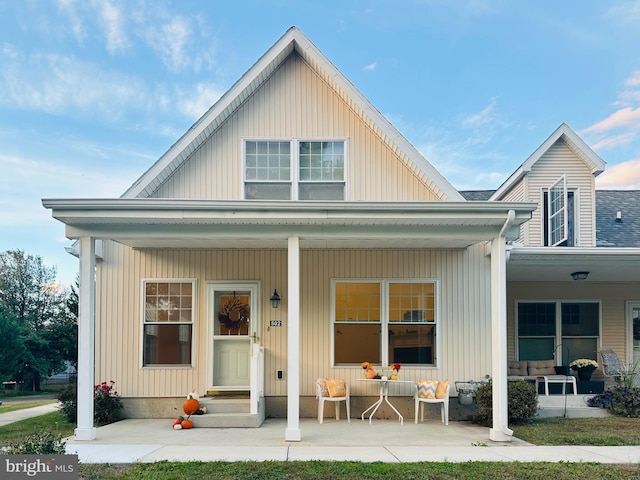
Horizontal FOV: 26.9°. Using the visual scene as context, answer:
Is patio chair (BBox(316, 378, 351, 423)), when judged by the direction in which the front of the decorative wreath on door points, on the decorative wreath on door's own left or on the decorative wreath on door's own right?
on the decorative wreath on door's own left

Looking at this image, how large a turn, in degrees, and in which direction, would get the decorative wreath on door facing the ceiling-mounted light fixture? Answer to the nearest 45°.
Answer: approximately 90° to its left

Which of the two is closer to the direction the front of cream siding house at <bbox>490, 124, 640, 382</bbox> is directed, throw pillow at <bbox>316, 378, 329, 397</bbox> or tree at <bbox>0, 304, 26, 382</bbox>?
the throw pillow

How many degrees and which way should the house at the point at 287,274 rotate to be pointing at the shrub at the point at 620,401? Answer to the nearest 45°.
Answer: approximately 90° to its left

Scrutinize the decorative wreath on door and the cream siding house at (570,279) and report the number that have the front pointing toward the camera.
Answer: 2

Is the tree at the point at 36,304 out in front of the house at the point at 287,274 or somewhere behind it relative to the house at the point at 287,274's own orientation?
behind

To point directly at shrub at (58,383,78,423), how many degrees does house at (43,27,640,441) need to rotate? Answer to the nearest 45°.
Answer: approximately 90° to its right
